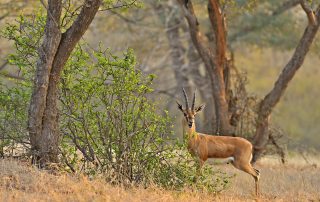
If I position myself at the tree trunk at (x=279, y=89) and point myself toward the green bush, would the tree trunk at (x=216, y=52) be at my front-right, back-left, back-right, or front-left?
front-right

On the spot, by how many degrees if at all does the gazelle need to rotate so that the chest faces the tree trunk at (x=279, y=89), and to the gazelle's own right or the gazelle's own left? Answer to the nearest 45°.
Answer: approximately 135° to the gazelle's own right

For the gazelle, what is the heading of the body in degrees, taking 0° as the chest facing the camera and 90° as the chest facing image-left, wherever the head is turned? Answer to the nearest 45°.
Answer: approximately 90°
